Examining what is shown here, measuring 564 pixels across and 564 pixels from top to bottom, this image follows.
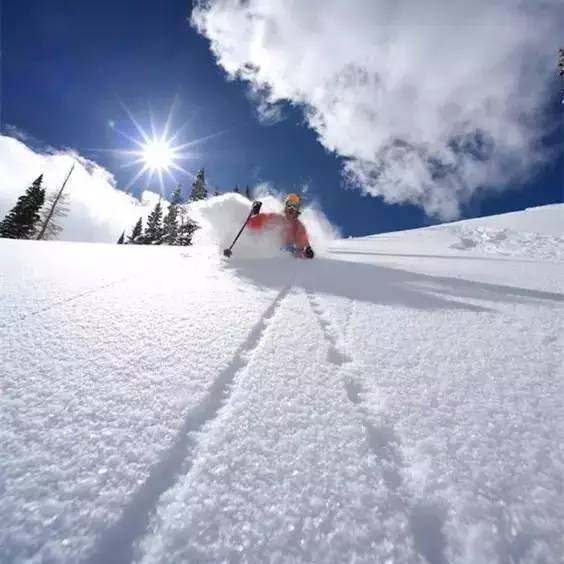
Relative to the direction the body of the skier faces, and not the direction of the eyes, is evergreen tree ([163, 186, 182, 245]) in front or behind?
behind

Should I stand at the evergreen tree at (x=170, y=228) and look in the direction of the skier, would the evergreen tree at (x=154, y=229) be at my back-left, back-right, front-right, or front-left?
back-right

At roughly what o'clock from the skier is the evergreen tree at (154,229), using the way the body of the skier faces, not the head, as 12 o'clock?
The evergreen tree is roughly at 5 o'clock from the skier.

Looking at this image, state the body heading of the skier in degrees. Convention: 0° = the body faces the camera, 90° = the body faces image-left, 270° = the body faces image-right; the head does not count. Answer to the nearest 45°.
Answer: approximately 0°

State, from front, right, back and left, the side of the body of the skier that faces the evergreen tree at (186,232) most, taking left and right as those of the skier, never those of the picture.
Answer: back

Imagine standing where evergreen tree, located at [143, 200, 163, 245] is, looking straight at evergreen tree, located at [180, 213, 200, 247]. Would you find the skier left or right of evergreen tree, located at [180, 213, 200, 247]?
right

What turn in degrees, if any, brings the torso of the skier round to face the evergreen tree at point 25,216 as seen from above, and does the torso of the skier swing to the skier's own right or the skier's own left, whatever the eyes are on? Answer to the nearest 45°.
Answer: approximately 135° to the skier's own right
